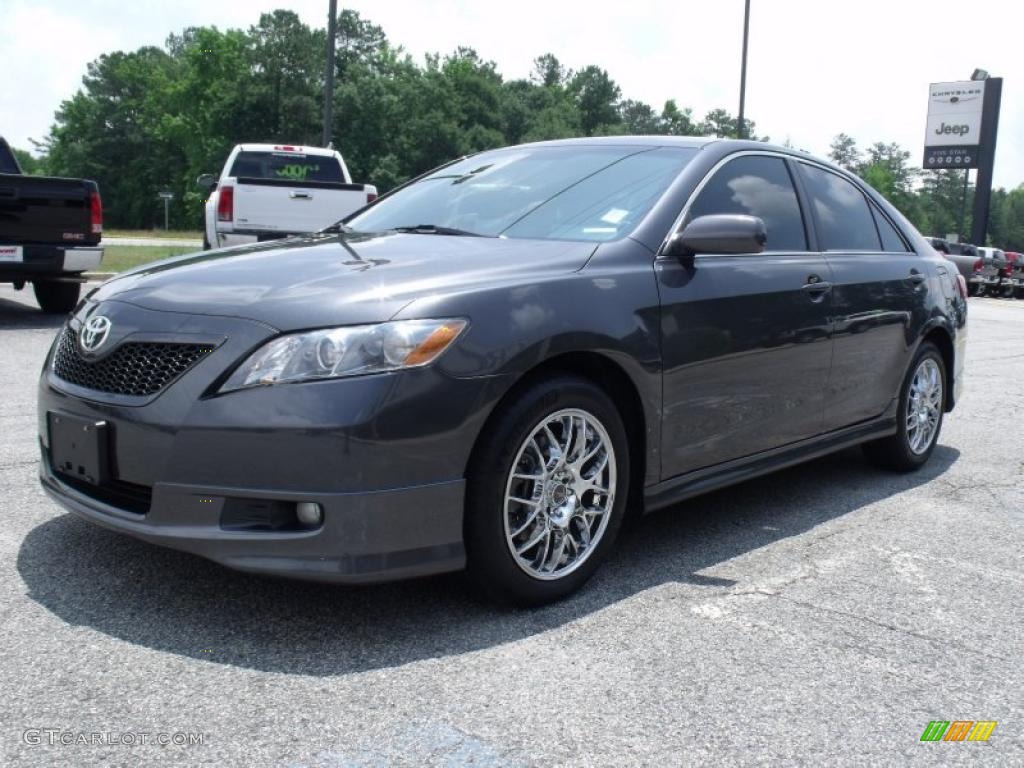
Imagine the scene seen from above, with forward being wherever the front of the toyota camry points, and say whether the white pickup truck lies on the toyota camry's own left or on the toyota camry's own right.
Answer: on the toyota camry's own right

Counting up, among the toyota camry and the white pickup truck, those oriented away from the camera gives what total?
1

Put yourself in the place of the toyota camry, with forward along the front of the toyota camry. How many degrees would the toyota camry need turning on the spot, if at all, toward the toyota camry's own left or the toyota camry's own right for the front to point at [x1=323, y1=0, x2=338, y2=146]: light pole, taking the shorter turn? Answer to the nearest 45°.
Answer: approximately 135° to the toyota camry's own right

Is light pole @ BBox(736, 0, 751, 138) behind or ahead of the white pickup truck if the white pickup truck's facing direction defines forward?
ahead

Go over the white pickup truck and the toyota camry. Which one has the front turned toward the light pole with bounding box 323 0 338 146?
the white pickup truck

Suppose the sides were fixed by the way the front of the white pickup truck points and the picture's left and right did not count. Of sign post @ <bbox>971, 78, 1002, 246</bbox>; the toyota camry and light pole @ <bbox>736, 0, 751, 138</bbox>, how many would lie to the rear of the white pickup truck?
1

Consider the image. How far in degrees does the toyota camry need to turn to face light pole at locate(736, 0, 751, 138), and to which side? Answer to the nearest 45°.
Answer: approximately 135° to its right

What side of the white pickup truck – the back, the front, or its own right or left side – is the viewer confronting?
back

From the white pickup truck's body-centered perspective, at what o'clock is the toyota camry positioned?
The toyota camry is roughly at 6 o'clock from the white pickup truck.

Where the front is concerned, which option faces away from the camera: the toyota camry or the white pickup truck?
the white pickup truck

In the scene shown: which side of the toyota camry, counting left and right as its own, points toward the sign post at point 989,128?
back
